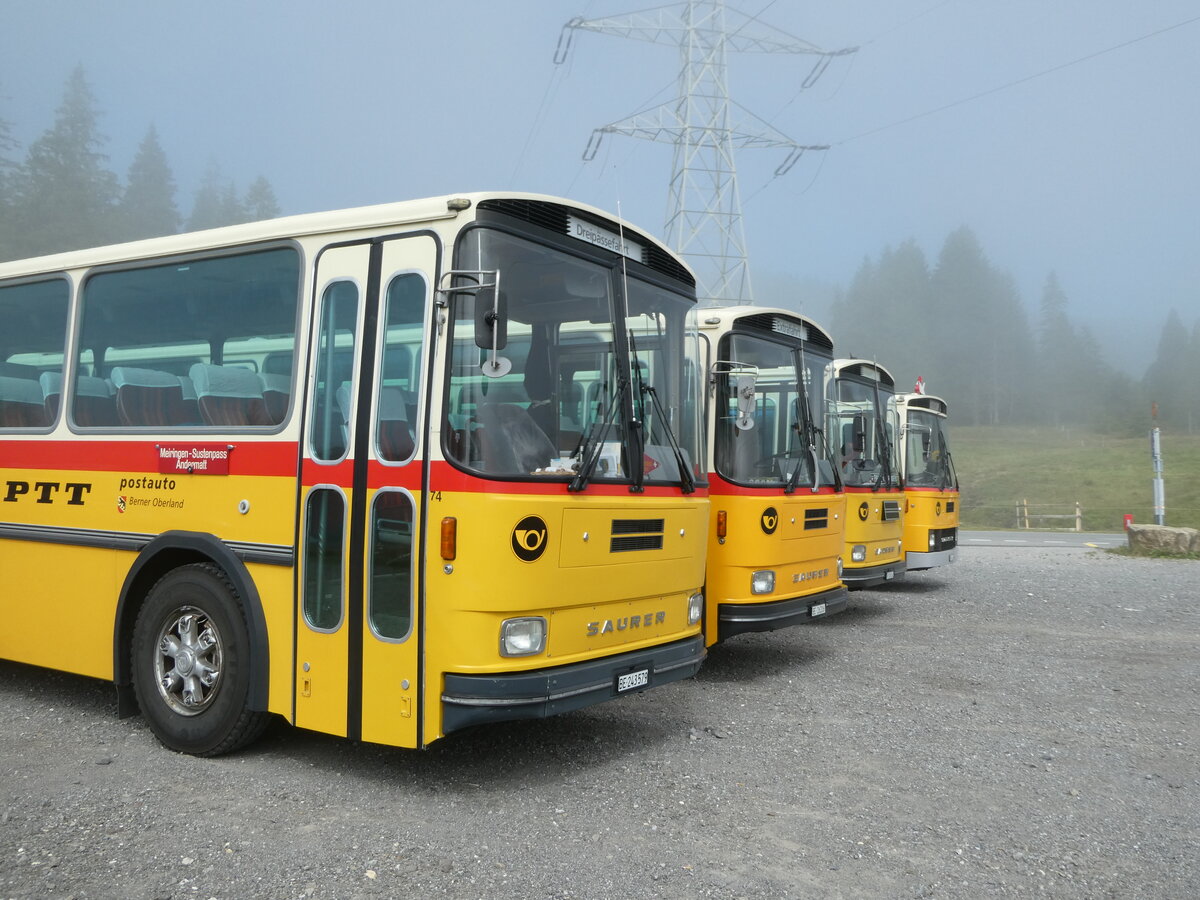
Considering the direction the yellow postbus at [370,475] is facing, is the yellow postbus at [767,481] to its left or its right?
on its left

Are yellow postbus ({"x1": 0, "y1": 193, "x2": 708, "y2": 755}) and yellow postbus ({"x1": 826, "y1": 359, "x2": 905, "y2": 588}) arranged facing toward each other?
no

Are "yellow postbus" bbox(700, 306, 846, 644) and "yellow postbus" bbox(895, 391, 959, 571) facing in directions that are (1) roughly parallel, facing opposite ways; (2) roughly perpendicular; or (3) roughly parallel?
roughly parallel

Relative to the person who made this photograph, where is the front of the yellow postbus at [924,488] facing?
facing the viewer and to the right of the viewer

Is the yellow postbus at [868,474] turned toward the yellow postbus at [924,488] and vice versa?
no

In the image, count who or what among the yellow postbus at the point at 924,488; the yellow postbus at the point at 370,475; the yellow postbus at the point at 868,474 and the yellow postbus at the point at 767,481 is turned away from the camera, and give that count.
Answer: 0

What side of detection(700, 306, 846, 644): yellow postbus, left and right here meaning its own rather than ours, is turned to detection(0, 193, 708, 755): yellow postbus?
right

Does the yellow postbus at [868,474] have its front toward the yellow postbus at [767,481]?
no

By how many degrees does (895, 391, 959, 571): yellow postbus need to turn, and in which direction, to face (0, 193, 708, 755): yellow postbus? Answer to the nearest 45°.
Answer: approximately 45° to its right

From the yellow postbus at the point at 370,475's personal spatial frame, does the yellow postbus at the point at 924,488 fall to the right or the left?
on its left

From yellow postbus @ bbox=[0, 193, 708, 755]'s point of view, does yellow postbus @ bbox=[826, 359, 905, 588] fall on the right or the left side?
on its left

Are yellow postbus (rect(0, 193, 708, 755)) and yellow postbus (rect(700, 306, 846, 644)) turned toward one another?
no

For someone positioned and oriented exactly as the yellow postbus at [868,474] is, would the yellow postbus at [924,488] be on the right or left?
on its left

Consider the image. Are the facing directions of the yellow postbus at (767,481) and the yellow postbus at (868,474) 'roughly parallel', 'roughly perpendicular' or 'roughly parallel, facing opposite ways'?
roughly parallel

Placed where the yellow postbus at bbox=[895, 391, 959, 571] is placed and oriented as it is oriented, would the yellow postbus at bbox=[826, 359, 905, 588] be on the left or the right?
on its right

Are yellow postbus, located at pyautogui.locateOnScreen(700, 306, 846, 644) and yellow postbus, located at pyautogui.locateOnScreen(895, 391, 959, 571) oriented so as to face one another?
no

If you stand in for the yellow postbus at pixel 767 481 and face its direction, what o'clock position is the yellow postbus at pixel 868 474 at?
the yellow postbus at pixel 868 474 is roughly at 8 o'clock from the yellow postbus at pixel 767 481.

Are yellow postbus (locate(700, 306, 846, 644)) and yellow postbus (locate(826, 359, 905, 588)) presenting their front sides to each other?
no

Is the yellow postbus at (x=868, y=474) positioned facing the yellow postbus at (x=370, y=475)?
no
